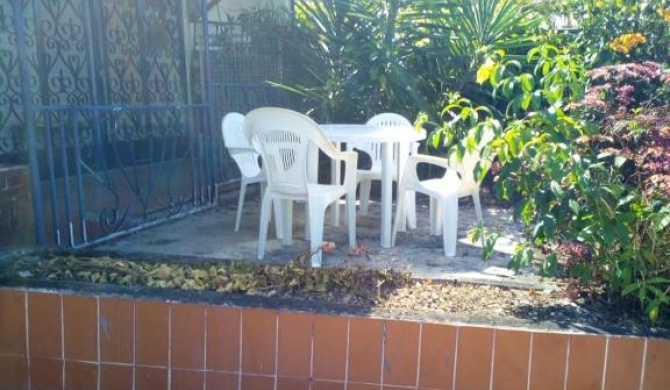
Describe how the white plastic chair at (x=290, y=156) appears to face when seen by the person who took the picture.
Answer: facing away from the viewer and to the right of the viewer

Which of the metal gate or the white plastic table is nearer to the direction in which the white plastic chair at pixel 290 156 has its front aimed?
the white plastic table

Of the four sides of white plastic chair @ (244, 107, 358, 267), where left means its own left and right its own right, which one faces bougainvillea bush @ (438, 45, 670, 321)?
right

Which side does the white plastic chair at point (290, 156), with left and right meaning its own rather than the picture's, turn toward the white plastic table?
front

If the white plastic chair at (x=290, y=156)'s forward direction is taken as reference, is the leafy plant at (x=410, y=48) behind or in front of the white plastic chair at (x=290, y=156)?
in front

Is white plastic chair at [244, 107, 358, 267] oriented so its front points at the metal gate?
no

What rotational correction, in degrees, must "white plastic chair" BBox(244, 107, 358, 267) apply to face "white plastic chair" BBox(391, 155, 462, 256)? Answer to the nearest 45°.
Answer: approximately 45° to its right

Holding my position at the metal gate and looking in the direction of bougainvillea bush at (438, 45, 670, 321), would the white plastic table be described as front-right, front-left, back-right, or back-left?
front-left

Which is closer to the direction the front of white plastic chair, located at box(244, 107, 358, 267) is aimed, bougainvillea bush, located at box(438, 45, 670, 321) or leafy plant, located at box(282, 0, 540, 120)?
the leafy plant

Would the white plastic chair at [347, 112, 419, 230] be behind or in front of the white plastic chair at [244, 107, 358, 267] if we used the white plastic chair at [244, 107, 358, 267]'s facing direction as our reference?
in front

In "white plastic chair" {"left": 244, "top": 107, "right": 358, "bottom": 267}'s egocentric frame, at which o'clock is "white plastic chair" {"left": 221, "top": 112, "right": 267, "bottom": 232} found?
"white plastic chair" {"left": 221, "top": 112, "right": 267, "bottom": 232} is roughly at 10 o'clock from "white plastic chair" {"left": 244, "top": 107, "right": 358, "bottom": 267}.
